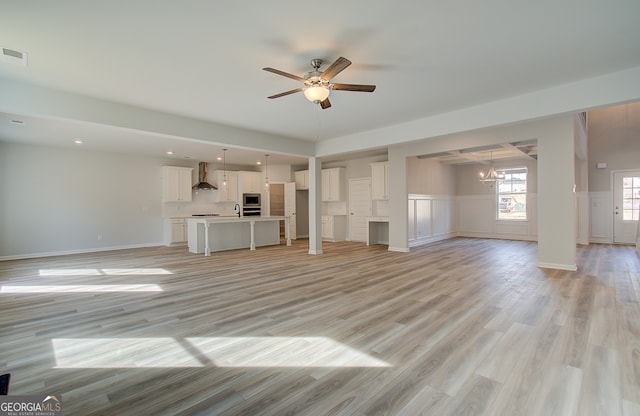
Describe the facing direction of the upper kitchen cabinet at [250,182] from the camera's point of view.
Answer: facing the viewer

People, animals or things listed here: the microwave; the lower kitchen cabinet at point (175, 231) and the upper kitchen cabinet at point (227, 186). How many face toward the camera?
3

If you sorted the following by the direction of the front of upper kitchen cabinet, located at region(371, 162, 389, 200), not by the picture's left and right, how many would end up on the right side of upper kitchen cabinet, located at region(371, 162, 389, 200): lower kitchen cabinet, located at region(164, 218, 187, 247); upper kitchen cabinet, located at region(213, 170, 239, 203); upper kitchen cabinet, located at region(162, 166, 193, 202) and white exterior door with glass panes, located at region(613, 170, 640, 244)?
3

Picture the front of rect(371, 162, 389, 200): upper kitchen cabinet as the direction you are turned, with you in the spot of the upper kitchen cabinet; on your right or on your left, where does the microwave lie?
on your right

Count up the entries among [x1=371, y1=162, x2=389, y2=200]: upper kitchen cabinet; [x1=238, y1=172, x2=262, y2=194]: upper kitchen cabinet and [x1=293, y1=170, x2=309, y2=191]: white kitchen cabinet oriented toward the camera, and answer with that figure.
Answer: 3

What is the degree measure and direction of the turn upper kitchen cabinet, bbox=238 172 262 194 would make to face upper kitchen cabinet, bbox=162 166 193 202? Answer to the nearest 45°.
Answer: approximately 45° to its right

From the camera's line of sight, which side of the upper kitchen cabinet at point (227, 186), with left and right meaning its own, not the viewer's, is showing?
front

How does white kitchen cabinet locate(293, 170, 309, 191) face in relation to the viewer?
toward the camera

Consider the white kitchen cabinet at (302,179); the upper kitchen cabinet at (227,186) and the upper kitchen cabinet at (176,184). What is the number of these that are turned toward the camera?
3

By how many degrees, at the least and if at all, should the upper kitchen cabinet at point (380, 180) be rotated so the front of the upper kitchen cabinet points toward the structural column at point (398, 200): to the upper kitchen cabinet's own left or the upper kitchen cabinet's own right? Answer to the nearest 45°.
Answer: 0° — it already faces it

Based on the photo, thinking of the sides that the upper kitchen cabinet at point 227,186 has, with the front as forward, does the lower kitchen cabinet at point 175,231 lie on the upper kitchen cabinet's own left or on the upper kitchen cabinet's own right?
on the upper kitchen cabinet's own right

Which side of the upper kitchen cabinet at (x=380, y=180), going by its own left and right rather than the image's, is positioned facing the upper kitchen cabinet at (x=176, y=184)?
right

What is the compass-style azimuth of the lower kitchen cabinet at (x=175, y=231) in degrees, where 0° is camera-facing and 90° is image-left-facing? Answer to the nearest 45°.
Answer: approximately 0°
